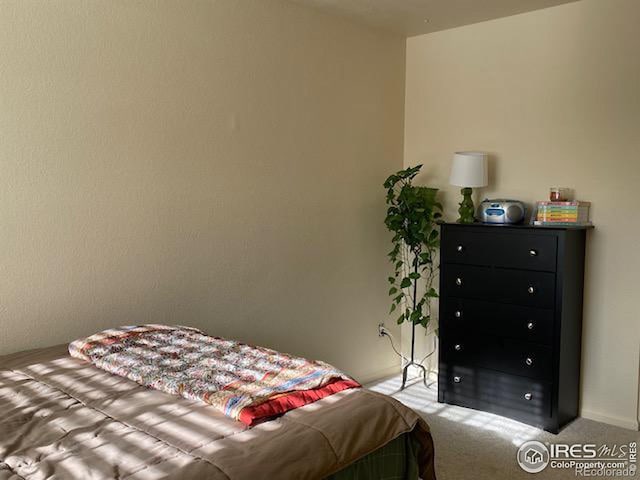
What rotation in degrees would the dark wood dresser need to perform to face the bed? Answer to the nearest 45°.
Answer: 0° — it already faces it

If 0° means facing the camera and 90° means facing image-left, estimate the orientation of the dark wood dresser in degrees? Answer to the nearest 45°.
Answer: approximately 45°

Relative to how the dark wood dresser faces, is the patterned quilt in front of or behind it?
in front

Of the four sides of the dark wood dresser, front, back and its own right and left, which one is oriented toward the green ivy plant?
right
